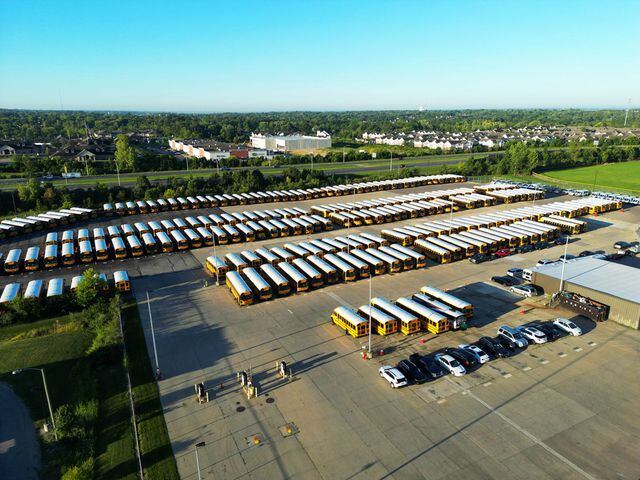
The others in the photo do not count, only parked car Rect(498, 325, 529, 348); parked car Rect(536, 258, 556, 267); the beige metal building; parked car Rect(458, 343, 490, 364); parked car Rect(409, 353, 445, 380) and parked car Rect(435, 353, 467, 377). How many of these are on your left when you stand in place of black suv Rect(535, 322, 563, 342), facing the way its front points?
4

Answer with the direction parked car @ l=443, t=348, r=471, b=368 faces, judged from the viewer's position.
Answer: facing away from the viewer and to the left of the viewer

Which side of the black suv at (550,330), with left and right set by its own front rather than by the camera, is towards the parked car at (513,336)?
right

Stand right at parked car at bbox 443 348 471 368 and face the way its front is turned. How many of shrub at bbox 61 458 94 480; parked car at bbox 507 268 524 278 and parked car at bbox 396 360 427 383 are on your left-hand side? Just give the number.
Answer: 2

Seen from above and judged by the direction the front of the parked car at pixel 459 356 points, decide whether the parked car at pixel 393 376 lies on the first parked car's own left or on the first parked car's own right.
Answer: on the first parked car's own left
